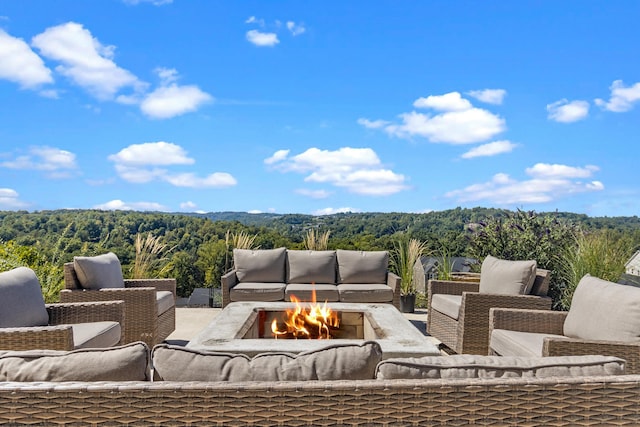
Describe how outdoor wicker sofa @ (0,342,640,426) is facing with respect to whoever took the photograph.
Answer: facing away from the viewer

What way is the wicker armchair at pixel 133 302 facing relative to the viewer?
to the viewer's right

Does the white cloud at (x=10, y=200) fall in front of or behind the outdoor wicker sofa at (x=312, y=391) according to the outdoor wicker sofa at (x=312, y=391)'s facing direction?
in front

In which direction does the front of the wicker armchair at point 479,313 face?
to the viewer's left

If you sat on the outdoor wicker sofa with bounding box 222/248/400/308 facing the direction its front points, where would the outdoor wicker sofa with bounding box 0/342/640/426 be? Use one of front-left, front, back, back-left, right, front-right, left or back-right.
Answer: front

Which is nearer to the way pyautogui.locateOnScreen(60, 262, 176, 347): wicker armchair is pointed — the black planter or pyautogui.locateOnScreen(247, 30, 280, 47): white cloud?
the black planter

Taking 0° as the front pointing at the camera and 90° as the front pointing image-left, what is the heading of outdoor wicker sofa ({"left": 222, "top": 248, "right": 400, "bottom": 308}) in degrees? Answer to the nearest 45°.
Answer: approximately 0°

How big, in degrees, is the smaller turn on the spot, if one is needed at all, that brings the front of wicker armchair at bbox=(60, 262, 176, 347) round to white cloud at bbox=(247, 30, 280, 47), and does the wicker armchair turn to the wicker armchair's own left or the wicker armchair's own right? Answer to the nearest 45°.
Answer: approximately 45° to the wicker armchair's own left

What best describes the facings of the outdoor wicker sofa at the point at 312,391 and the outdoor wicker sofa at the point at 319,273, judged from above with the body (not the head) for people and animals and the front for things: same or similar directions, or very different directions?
very different directions

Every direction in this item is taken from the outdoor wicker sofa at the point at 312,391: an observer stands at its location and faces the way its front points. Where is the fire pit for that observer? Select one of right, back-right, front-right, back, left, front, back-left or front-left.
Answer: front

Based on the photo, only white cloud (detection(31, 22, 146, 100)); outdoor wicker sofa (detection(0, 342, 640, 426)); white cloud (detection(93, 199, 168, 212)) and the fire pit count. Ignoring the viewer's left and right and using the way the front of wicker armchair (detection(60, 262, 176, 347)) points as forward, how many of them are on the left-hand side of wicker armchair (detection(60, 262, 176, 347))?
2

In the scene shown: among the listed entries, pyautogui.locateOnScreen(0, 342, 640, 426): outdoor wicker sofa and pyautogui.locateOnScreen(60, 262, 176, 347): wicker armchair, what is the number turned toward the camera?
0

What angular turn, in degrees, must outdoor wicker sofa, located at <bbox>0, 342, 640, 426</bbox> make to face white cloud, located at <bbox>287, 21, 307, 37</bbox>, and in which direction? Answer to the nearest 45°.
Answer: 0° — it already faces it
